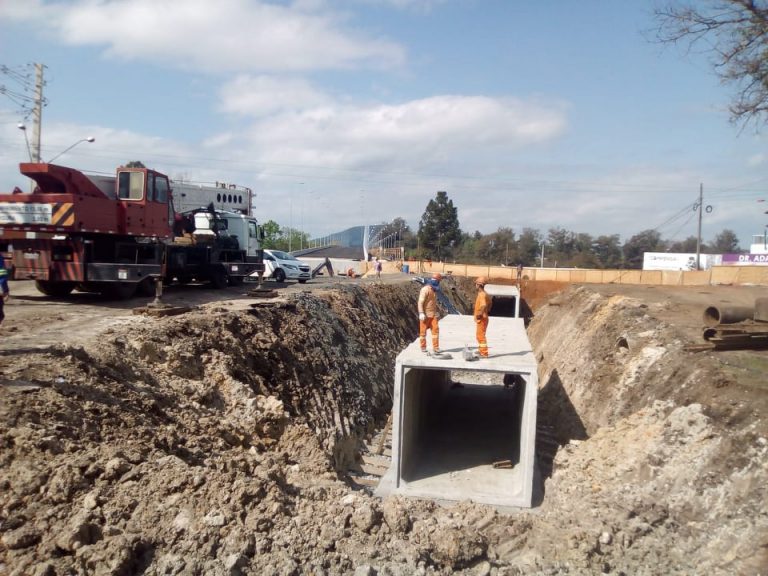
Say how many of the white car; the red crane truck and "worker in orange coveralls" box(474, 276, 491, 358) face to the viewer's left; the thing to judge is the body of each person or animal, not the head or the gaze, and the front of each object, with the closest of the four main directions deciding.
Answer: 1

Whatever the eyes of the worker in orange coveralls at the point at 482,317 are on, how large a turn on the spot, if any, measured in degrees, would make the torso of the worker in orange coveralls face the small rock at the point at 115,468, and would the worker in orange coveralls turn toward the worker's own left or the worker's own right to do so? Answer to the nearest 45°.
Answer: approximately 45° to the worker's own left

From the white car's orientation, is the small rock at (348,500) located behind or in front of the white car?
in front

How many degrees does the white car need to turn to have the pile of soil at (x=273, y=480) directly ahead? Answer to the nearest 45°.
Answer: approximately 45° to its right

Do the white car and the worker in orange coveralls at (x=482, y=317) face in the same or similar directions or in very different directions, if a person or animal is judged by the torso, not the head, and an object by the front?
very different directions

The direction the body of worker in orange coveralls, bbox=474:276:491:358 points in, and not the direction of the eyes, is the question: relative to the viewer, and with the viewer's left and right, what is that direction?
facing to the left of the viewer

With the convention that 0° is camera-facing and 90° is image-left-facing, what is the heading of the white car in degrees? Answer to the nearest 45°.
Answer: approximately 315°

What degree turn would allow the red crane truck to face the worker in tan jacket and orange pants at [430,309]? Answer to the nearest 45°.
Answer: approximately 90° to its right

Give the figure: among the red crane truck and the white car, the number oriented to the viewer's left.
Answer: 0

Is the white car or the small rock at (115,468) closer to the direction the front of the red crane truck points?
the white car
